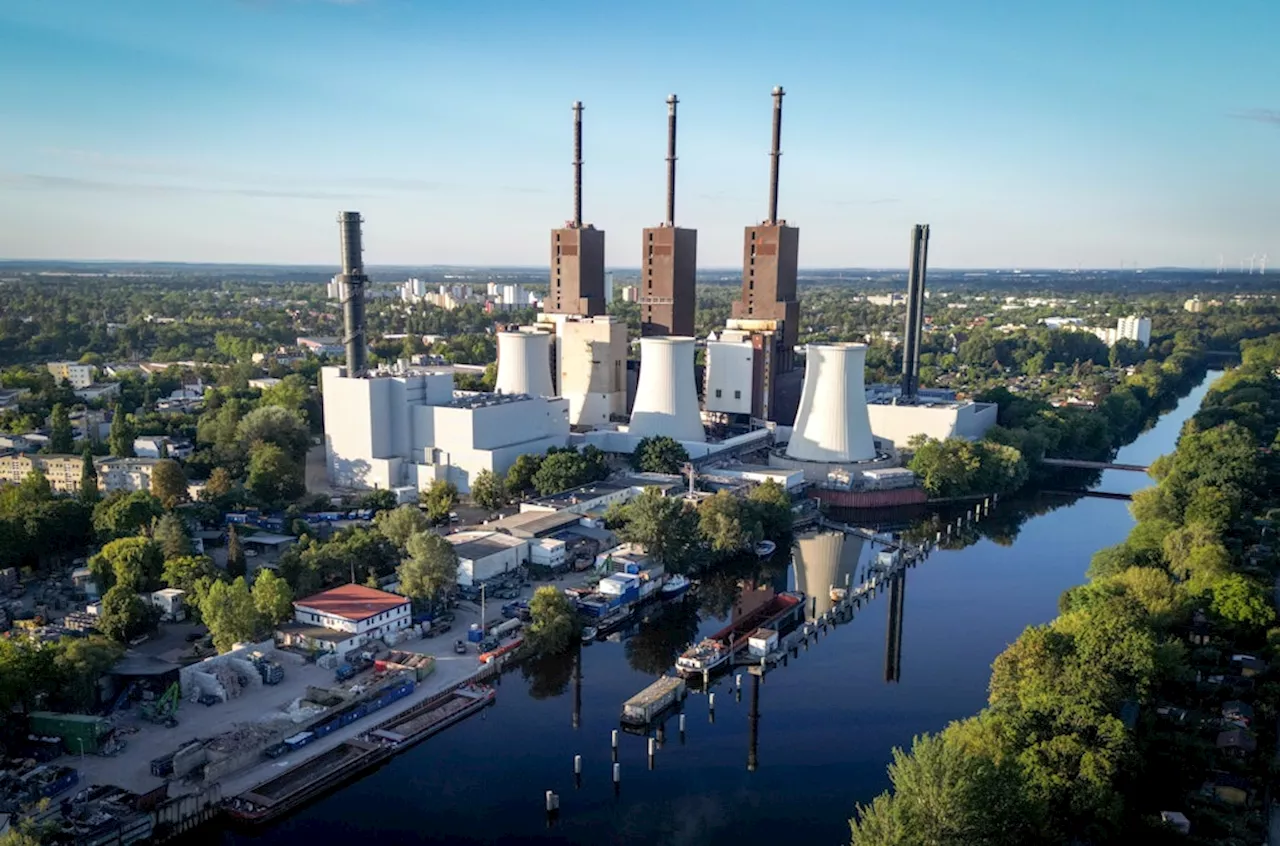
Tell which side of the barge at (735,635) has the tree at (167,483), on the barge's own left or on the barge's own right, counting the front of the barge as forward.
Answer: on the barge's own left

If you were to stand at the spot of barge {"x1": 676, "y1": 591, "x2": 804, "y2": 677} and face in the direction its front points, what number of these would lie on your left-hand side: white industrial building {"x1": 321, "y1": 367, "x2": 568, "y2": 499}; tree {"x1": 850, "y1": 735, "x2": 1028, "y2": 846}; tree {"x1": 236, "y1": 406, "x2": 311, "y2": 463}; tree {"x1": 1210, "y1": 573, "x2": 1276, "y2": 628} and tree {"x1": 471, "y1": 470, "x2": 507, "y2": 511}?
3

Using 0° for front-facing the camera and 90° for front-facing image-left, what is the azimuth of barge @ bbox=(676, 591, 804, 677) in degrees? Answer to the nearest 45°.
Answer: approximately 225°

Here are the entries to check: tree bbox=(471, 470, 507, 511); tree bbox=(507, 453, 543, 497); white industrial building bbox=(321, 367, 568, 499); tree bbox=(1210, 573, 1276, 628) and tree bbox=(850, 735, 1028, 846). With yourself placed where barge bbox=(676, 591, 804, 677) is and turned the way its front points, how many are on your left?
3

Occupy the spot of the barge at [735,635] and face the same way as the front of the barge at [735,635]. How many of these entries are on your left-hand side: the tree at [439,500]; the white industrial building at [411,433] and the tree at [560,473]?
3

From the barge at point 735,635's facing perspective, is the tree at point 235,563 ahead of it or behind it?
behind

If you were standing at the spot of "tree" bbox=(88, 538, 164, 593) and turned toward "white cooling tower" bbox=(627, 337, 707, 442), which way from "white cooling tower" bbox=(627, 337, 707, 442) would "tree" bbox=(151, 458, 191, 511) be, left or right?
left

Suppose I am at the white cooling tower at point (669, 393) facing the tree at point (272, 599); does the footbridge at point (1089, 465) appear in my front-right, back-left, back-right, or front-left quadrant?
back-left

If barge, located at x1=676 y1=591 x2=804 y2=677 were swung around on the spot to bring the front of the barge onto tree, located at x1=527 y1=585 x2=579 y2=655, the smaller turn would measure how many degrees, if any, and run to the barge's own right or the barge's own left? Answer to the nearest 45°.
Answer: approximately 135° to the barge's own left

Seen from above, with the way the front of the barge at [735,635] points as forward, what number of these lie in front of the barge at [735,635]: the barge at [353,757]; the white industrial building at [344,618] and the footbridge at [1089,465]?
1

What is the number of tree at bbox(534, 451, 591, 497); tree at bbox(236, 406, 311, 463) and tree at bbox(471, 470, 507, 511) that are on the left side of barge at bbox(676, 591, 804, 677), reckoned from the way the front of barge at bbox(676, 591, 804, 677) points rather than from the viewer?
3

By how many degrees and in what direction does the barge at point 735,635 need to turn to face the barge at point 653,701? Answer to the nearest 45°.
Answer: approximately 180°

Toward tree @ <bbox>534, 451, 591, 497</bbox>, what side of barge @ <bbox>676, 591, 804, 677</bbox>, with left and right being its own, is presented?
left

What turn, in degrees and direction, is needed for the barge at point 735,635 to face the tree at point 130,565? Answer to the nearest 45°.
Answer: approximately 135° to its left
